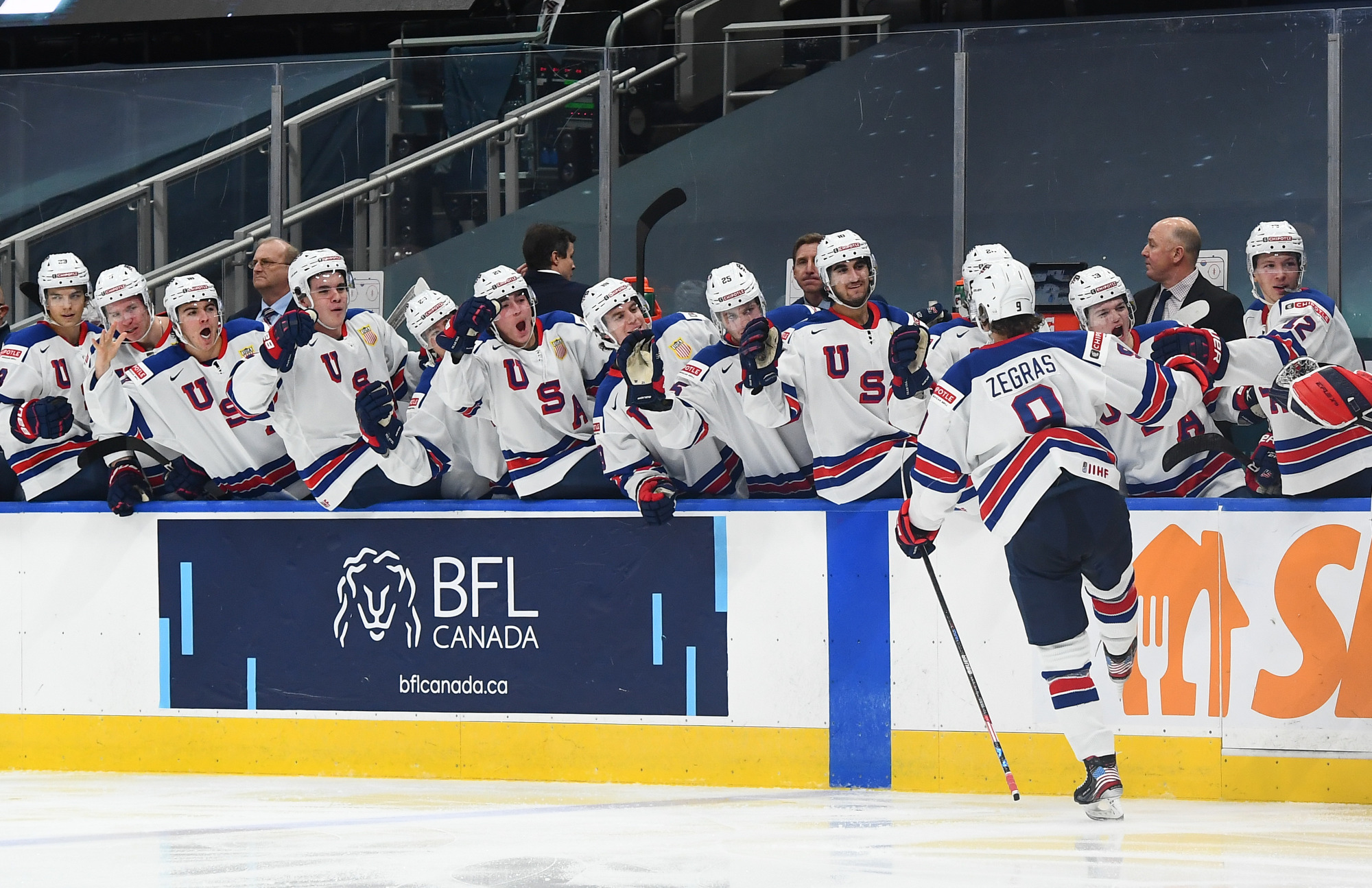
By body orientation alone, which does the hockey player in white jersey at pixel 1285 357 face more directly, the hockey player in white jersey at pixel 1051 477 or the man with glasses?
the hockey player in white jersey

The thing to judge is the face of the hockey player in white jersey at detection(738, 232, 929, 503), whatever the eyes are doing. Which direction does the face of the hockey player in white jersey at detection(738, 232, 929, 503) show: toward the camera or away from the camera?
toward the camera

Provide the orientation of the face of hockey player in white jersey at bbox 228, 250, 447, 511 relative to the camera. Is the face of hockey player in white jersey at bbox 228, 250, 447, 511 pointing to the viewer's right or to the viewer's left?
to the viewer's right

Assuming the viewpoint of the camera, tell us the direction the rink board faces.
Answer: facing the viewer

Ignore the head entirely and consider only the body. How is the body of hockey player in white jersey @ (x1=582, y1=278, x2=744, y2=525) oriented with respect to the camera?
toward the camera

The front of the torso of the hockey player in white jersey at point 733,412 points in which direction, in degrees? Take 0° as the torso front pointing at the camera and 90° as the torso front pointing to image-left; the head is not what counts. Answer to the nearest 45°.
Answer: approximately 315°

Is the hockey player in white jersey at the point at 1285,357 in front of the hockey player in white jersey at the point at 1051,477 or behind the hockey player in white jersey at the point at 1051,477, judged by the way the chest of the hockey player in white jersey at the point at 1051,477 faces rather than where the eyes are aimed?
in front

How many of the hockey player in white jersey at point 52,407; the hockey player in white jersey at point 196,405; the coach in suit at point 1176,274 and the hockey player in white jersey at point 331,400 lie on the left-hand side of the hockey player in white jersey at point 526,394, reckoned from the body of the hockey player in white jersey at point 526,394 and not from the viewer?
1

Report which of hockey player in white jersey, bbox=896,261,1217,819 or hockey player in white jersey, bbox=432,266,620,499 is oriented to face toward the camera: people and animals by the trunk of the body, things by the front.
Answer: hockey player in white jersey, bbox=432,266,620,499

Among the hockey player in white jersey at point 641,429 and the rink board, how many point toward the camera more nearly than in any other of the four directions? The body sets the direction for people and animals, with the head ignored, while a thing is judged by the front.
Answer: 2

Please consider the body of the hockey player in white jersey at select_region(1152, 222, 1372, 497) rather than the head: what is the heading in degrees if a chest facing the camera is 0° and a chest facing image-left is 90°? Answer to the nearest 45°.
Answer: approximately 45°

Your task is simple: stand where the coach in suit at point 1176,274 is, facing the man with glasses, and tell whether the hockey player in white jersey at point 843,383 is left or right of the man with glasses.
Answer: left

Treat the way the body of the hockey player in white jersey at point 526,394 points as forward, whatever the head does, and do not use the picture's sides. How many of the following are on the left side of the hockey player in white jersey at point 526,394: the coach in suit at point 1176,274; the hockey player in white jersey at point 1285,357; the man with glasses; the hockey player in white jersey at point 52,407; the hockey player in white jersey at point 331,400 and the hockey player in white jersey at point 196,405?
2

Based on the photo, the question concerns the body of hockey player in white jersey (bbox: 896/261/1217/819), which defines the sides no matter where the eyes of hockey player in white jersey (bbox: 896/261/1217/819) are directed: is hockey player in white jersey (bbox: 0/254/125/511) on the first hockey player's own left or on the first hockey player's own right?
on the first hockey player's own left

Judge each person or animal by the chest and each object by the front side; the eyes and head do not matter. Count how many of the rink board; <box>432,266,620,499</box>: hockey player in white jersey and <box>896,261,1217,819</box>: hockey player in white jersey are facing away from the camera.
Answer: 1

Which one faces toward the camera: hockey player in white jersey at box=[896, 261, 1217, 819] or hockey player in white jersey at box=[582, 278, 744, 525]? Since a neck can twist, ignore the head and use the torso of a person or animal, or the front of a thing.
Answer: hockey player in white jersey at box=[582, 278, 744, 525]
